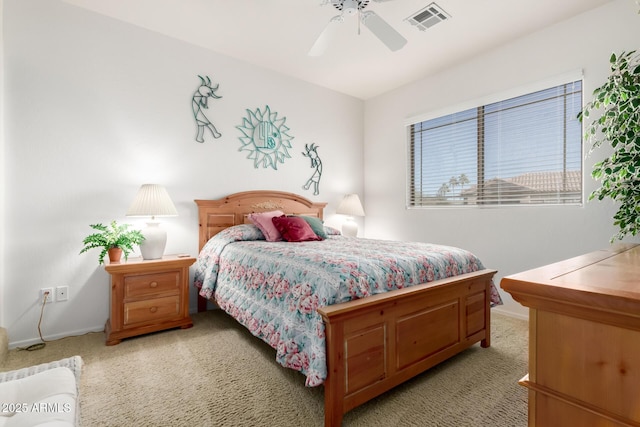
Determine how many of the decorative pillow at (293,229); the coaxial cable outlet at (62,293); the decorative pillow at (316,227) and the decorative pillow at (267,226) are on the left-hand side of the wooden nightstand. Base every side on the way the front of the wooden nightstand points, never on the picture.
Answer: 3

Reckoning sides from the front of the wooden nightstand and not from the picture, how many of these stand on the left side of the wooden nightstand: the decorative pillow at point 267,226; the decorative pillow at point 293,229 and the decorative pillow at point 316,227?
3

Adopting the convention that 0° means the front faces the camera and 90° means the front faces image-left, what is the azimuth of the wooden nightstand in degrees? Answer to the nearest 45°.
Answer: approximately 0°

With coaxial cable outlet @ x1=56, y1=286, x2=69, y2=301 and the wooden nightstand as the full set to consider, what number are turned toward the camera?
2

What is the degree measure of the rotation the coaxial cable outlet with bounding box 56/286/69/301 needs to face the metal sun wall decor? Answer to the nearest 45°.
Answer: approximately 90° to its left

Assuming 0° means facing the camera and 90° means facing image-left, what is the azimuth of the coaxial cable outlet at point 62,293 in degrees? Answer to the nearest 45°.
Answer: approximately 0°

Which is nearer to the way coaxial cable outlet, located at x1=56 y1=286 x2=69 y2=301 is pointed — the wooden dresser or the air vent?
the wooden dresser

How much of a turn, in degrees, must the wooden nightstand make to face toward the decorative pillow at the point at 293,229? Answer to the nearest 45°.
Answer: approximately 90° to its left

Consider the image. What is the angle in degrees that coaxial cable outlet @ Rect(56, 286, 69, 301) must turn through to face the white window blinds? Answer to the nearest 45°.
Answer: approximately 45° to its left

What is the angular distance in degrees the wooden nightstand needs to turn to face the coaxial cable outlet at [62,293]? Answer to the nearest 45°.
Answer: approximately 135° to its right
